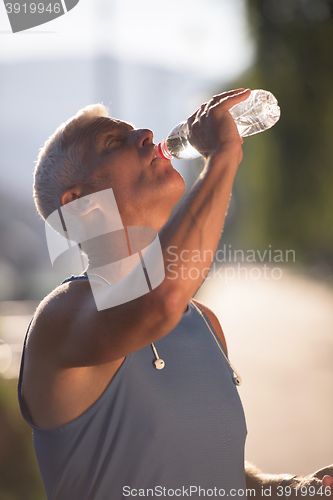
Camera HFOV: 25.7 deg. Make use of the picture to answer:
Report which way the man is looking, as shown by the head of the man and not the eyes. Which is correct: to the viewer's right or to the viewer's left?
to the viewer's right

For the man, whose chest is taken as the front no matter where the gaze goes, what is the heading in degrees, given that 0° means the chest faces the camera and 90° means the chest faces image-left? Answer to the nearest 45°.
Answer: approximately 315°
